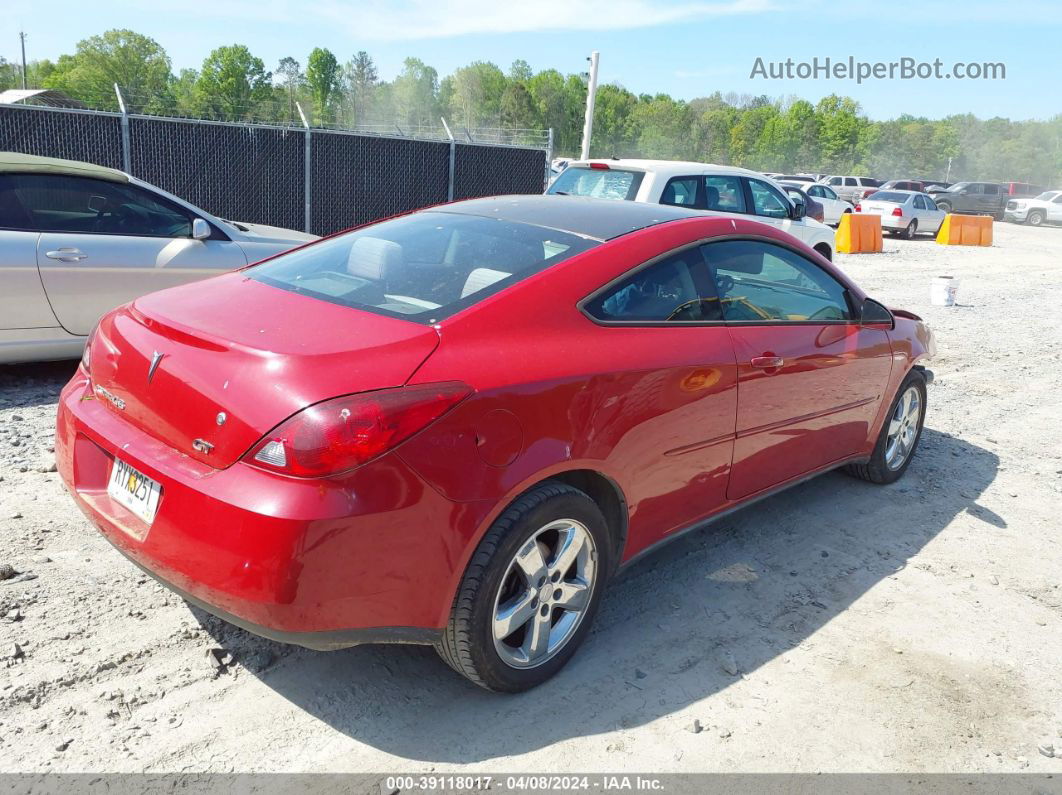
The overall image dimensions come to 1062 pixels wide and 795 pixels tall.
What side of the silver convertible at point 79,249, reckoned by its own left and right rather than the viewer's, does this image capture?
right

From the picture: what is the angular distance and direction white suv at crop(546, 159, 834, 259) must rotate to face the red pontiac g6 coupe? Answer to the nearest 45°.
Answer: approximately 135° to its right

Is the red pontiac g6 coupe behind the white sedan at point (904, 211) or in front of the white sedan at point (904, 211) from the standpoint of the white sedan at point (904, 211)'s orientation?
behind

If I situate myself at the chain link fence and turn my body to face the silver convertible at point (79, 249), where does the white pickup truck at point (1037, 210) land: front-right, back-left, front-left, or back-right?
back-left

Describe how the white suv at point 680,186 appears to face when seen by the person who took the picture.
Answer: facing away from the viewer and to the right of the viewer

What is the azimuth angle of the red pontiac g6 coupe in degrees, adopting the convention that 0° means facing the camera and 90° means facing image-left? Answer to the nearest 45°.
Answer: approximately 225°

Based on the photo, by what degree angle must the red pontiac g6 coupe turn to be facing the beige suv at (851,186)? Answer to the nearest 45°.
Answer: approximately 45° to its left

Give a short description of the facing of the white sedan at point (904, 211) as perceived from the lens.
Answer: facing away from the viewer and to the right of the viewer

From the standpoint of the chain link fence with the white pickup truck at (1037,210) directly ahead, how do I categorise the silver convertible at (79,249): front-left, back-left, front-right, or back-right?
back-right

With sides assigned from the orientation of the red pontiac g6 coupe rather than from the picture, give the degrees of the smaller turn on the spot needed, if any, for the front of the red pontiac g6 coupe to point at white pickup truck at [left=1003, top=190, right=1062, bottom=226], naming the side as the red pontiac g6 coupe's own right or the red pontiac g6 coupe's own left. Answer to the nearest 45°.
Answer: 0° — it already faces it
